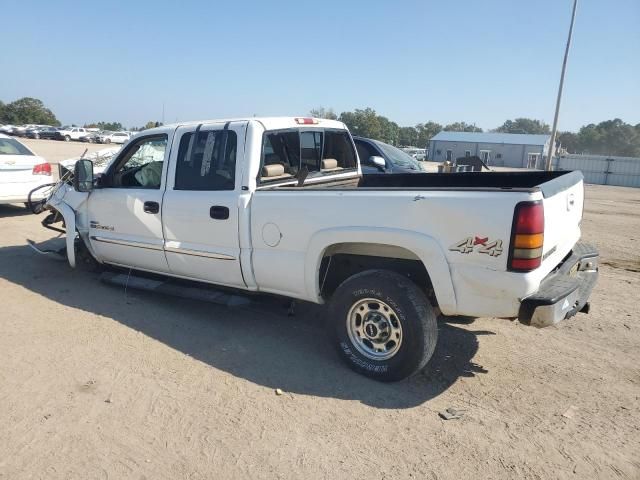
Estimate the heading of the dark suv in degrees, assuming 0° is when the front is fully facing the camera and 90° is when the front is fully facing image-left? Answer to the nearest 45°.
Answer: approximately 315°

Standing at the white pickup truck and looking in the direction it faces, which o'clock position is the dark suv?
The dark suv is roughly at 2 o'clock from the white pickup truck.

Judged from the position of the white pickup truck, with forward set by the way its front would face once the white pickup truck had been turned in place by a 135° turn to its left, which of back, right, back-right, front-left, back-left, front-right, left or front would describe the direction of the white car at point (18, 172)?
back-right

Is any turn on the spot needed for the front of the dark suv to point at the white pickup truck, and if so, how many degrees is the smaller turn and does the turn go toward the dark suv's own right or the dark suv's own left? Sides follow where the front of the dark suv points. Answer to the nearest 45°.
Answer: approximately 45° to the dark suv's own right

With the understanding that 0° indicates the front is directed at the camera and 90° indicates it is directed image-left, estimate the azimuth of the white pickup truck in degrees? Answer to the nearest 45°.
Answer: approximately 135°
